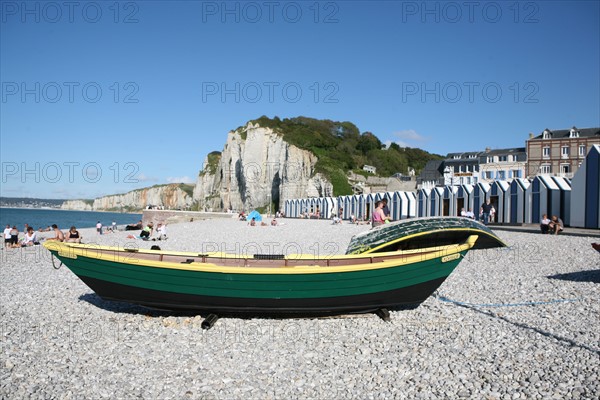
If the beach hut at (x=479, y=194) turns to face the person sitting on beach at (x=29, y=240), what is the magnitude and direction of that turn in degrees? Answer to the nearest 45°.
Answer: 0° — it already faces them

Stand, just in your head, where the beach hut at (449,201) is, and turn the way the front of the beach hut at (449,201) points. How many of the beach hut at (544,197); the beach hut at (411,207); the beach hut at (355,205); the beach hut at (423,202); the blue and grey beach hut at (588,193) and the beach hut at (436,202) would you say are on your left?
2

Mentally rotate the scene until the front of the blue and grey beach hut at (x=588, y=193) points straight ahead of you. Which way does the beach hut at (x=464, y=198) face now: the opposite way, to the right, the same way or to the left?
the same way

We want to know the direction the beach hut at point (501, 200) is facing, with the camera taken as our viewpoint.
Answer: facing the viewer and to the left of the viewer

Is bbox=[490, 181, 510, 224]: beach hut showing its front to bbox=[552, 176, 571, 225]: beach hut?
no

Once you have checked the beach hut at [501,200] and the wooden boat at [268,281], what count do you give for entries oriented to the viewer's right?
1

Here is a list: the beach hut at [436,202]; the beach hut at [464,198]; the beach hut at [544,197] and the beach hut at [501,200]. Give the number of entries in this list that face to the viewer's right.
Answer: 0

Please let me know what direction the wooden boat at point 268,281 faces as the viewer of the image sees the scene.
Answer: facing to the right of the viewer

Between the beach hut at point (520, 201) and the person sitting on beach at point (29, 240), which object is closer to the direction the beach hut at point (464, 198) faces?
the person sitting on beach

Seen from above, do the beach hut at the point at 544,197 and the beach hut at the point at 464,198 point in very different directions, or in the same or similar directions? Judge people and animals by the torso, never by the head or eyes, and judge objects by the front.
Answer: same or similar directions

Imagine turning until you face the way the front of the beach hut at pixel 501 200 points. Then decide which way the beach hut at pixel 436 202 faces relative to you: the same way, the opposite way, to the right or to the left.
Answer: the same way

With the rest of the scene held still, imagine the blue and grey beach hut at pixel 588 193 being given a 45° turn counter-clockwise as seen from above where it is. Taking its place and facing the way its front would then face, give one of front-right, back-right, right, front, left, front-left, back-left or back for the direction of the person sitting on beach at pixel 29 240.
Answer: front-right

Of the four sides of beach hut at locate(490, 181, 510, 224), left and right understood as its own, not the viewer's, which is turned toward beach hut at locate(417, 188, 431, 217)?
right

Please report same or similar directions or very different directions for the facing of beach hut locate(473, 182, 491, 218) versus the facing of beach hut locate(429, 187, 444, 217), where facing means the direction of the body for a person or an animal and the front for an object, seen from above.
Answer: same or similar directions

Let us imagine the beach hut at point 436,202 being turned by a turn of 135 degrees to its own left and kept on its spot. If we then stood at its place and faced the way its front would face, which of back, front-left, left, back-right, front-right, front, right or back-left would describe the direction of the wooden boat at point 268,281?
right

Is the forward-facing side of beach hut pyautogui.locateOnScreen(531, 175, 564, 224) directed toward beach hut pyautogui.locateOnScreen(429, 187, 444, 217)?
no

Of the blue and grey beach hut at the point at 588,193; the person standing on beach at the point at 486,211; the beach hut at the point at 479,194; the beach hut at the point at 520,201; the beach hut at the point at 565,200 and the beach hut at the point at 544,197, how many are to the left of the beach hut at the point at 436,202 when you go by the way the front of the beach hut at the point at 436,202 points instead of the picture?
6

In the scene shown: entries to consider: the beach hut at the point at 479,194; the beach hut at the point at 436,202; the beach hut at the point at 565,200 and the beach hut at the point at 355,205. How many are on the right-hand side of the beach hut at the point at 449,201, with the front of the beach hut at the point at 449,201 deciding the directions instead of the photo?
2

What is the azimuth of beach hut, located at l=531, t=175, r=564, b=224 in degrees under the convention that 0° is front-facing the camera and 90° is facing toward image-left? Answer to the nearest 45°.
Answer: approximately 45°

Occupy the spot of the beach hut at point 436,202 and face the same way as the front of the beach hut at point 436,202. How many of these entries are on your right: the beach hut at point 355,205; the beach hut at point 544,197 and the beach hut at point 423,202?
2

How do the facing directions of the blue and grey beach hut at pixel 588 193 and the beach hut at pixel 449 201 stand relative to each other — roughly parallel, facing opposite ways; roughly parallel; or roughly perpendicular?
roughly parallel
